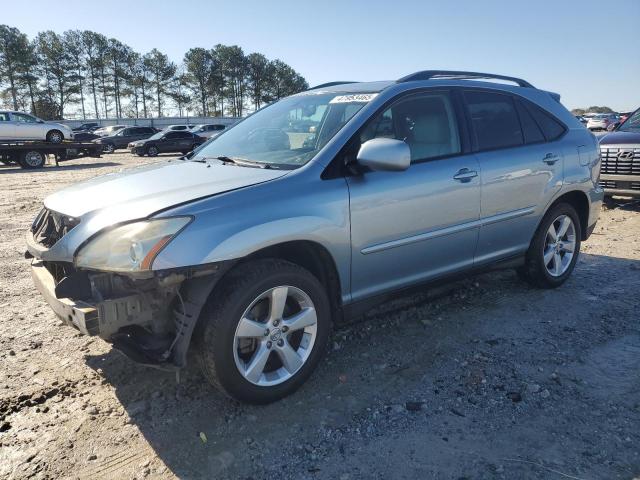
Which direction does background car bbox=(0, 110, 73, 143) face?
to the viewer's right

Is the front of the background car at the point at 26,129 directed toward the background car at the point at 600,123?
yes

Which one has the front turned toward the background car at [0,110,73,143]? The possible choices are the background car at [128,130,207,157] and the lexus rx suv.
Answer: the background car at [128,130,207,157]

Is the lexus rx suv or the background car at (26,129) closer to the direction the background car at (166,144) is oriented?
the background car

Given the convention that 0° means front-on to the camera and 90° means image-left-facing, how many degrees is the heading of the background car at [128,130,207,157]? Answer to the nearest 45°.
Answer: approximately 45°

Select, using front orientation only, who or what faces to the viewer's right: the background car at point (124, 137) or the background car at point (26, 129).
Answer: the background car at point (26, 129)

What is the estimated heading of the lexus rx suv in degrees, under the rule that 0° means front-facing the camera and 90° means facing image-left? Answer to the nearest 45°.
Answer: approximately 45°

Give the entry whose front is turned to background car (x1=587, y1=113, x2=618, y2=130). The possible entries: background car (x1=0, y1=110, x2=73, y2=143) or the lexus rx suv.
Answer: background car (x1=0, y1=110, x2=73, y2=143)

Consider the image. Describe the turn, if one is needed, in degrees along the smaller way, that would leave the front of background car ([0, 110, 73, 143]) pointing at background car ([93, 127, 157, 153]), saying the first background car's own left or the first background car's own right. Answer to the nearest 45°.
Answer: approximately 45° to the first background car's own left

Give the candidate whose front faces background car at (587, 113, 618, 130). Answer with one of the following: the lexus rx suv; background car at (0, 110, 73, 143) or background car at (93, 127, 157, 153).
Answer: background car at (0, 110, 73, 143)
